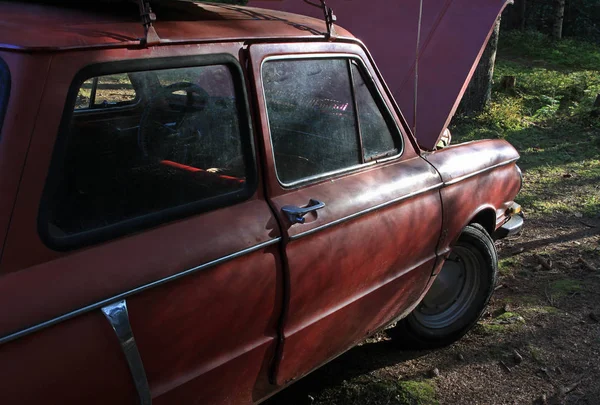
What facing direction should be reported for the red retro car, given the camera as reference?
facing away from the viewer and to the right of the viewer

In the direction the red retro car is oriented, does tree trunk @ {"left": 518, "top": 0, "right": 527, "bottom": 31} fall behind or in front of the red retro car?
in front

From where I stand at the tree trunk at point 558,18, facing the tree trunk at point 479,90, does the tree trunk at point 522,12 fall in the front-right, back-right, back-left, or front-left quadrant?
back-right

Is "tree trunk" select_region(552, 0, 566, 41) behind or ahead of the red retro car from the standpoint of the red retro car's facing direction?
ahead

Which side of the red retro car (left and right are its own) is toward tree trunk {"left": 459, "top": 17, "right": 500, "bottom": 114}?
front
